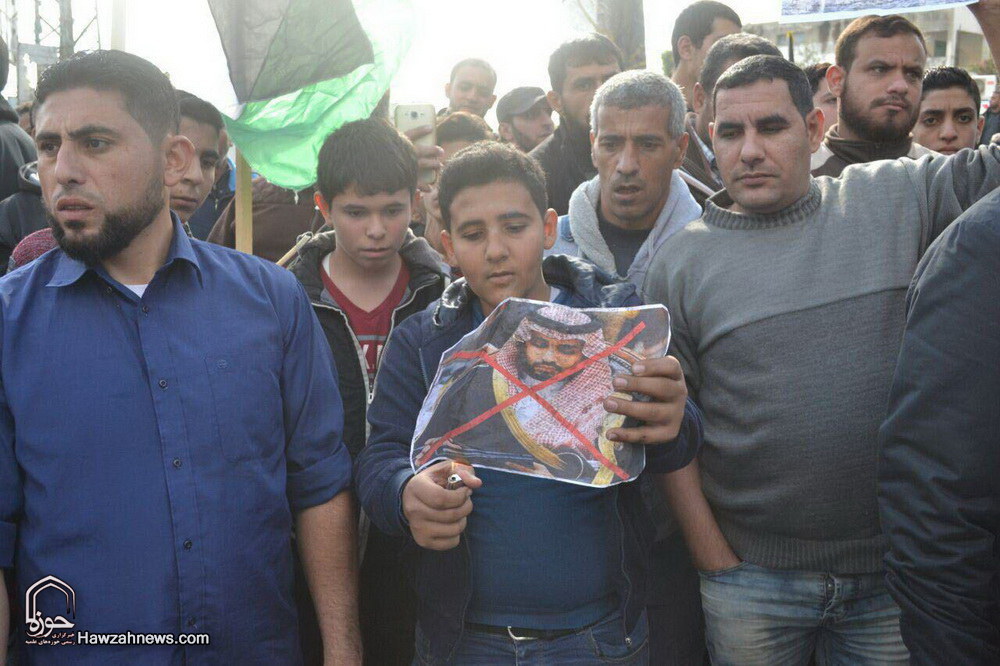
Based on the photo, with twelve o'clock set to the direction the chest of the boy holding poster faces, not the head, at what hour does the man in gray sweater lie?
The man in gray sweater is roughly at 8 o'clock from the boy holding poster.

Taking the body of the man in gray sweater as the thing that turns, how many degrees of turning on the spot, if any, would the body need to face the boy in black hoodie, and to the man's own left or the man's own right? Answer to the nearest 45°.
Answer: approximately 90° to the man's own right

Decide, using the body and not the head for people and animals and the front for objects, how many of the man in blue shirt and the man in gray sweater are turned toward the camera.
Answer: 2

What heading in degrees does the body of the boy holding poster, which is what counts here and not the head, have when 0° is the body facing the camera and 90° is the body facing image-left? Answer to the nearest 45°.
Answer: approximately 0°

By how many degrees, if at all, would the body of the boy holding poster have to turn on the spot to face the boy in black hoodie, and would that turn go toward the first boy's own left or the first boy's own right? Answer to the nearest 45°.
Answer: approximately 180°

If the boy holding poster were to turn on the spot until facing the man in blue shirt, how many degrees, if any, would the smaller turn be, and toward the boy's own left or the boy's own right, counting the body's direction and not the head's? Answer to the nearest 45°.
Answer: approximately 90° to the boy's own right

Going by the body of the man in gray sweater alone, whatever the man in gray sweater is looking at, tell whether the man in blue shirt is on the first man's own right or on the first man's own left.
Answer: on the first man's own right

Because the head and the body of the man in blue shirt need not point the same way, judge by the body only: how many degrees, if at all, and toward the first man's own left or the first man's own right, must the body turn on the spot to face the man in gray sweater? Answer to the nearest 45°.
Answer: approximately 90° to the first man's own left

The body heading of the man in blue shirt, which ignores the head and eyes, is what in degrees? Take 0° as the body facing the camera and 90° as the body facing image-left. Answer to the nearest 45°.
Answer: approximately 0°
